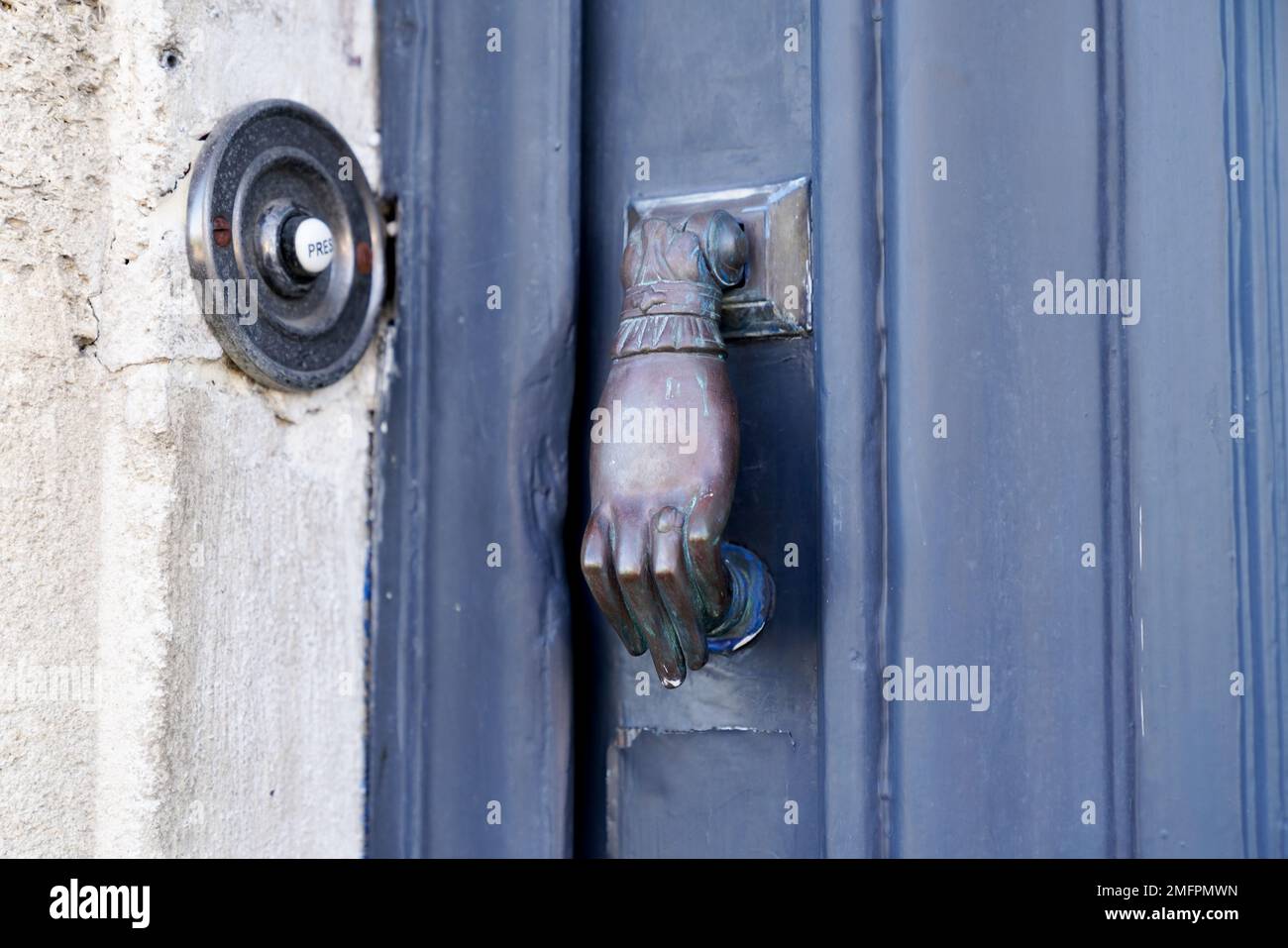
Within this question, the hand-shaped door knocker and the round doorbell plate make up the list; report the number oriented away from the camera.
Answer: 0

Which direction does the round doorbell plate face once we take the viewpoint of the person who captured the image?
facing the viewer and to the right of the viewer

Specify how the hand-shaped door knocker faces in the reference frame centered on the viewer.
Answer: facing the viewer and to the left of the viewer
